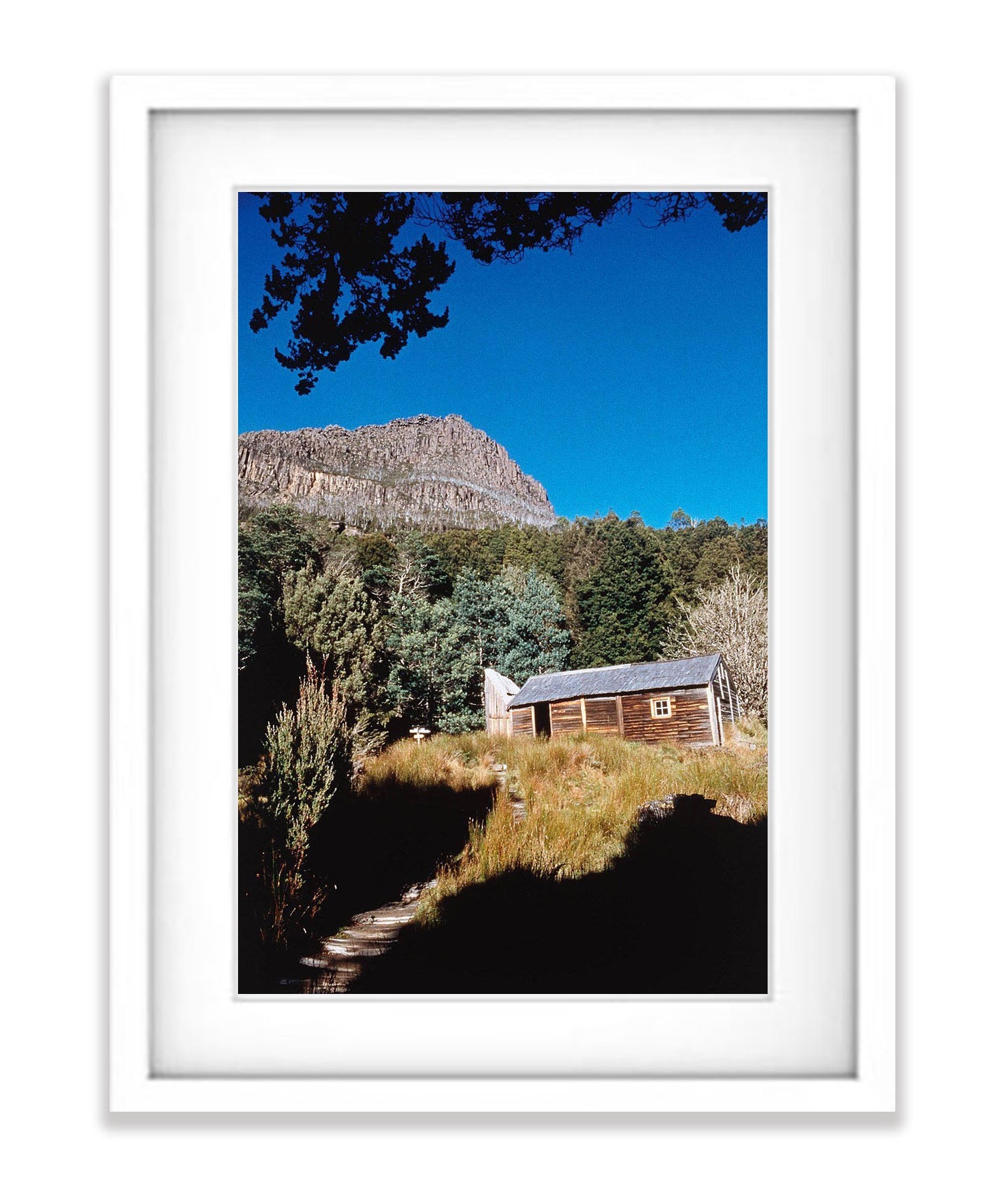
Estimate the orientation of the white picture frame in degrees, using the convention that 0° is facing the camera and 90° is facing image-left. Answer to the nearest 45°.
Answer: approximately 0°

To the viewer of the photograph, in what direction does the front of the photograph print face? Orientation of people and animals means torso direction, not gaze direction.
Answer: facing the viewer
